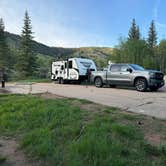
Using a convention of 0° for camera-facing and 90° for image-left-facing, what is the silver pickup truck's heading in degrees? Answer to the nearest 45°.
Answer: approximately 315°

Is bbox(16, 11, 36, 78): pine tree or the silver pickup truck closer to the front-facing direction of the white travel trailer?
the silver pickup truck

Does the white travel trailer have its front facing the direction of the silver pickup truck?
yes

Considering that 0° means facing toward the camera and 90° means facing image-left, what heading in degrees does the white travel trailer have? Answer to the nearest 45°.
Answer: approximately 315°

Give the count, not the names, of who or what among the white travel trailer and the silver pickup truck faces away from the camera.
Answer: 0

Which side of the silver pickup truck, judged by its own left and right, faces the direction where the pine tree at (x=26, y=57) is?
back

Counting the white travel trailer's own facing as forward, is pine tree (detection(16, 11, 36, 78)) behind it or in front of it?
behind

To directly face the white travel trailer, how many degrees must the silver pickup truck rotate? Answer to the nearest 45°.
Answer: approximately 180°

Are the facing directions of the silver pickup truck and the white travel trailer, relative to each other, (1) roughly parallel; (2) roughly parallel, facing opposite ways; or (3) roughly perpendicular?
roughly parallel
